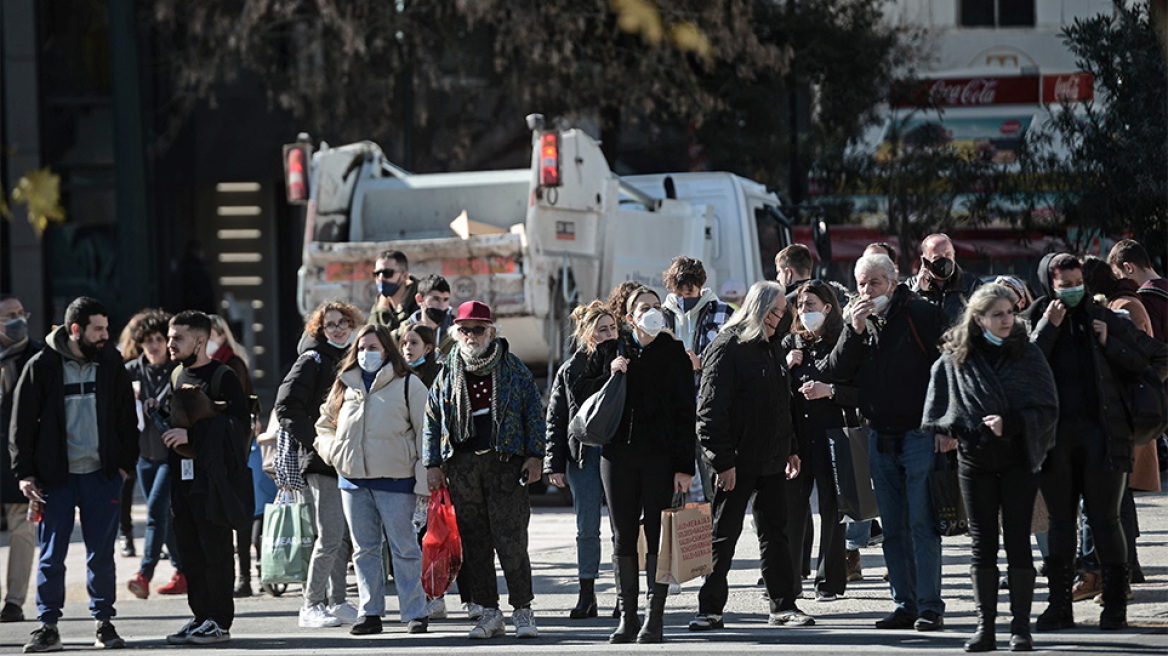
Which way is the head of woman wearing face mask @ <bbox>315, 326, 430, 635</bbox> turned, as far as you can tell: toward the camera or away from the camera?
toward the camera

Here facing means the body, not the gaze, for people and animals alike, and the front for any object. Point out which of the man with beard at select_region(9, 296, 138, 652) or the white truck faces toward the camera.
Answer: the man with beard

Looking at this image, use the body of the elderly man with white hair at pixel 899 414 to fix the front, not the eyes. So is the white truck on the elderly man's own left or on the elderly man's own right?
on the elderly man's own right

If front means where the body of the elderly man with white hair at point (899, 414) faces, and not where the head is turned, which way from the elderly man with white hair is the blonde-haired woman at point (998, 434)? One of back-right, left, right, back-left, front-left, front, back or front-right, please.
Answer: left

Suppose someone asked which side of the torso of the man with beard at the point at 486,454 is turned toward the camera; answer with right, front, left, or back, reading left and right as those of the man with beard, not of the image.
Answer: front

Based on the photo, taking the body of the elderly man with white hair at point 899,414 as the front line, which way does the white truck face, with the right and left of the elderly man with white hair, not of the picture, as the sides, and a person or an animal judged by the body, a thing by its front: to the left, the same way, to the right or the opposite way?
the opposite way

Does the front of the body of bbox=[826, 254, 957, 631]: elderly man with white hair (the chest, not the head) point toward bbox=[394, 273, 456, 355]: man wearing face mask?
no

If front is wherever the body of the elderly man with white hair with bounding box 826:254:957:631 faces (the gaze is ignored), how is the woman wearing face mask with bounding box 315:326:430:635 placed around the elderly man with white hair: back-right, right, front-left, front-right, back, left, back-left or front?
front-right

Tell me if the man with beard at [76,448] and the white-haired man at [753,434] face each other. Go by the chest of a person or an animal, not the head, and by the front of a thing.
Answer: no

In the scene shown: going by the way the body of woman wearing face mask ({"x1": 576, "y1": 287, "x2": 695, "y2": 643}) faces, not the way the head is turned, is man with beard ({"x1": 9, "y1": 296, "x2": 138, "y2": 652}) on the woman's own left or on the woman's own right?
on the woman's own right

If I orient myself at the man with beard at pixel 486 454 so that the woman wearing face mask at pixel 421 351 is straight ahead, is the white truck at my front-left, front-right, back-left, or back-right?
front-right

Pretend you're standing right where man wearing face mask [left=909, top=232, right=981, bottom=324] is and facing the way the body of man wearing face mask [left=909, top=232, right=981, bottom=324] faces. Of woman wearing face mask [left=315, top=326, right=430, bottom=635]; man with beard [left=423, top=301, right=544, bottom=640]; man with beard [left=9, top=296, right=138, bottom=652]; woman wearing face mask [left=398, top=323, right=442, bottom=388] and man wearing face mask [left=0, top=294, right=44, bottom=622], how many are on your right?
5

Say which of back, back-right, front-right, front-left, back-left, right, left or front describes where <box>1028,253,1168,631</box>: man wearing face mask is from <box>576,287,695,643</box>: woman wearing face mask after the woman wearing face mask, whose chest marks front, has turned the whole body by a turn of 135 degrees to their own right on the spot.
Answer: back-right

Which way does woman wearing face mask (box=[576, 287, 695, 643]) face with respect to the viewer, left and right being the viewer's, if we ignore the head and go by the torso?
facing the viewer

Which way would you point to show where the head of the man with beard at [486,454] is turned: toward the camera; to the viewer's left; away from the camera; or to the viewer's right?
toward the camera

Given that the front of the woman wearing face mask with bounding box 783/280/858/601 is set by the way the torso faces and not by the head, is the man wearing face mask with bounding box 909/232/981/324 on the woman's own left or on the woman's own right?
on the woman's own left

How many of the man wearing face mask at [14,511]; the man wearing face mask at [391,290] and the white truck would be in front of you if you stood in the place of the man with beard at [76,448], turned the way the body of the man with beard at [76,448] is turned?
0

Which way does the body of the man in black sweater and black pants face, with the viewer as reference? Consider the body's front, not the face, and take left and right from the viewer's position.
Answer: facing the viewer and to the left of the viewer

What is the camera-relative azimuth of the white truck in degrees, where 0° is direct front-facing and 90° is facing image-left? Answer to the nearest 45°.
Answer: approximately 225°

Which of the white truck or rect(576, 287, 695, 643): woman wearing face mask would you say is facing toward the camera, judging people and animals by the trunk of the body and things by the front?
the woman wearing face mask

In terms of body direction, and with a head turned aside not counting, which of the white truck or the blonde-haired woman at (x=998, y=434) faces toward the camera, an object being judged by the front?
the blonde-haired woman
